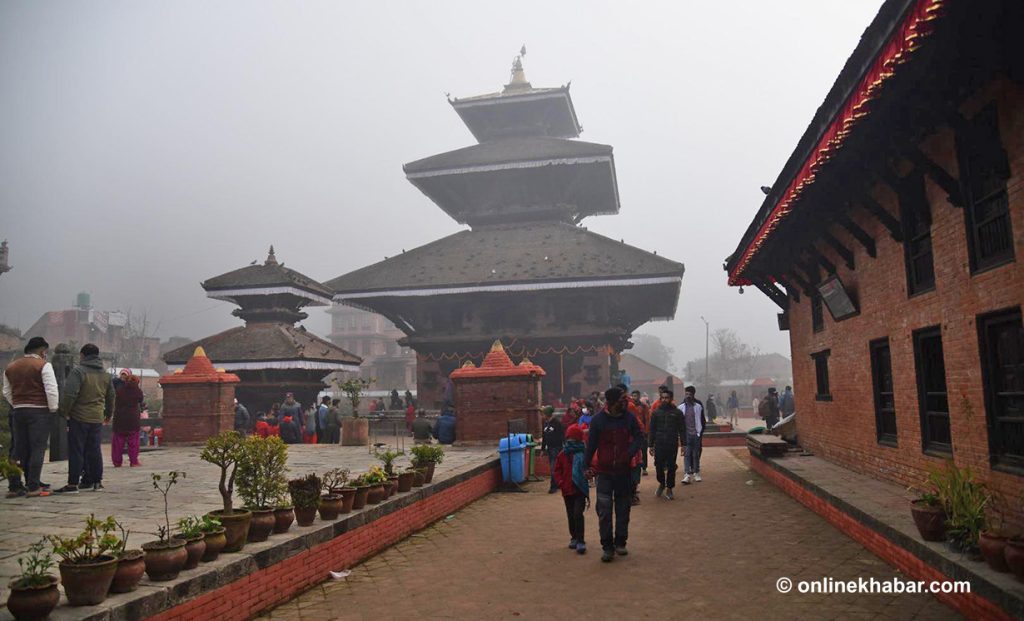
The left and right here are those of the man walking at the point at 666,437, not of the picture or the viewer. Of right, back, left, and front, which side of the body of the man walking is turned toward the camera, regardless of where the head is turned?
front

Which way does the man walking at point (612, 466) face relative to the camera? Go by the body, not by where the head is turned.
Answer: toward the camera

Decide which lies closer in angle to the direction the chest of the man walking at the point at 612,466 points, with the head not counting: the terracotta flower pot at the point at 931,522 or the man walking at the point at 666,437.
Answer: the terracotta flower pot

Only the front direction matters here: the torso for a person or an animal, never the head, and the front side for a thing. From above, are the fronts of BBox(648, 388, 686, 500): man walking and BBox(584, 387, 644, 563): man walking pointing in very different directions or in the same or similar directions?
same or similar directions

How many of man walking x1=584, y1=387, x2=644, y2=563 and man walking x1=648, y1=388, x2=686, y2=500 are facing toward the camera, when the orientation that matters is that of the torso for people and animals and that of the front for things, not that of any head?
2

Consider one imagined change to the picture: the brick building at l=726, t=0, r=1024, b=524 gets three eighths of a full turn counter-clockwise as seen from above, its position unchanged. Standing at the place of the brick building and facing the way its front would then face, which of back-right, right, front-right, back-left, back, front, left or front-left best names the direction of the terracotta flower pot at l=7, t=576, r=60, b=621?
back-right

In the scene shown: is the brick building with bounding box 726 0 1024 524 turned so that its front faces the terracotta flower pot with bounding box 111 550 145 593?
no

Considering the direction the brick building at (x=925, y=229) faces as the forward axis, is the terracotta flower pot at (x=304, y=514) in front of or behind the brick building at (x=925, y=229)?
in front

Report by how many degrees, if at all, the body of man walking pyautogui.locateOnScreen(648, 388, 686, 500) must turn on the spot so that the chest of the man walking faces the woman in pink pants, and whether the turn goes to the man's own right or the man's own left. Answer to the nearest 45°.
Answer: approximately 90° to the man's own right

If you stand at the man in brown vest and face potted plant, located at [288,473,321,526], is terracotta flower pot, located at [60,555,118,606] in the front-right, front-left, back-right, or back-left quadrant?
front-right

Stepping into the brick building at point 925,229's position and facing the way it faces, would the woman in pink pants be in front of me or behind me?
in front

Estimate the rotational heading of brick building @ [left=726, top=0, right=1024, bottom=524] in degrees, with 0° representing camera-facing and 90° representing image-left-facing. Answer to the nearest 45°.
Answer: approximately 45°

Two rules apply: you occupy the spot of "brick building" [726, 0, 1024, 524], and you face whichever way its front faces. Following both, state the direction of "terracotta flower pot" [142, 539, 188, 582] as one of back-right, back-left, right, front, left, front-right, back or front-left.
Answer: front
